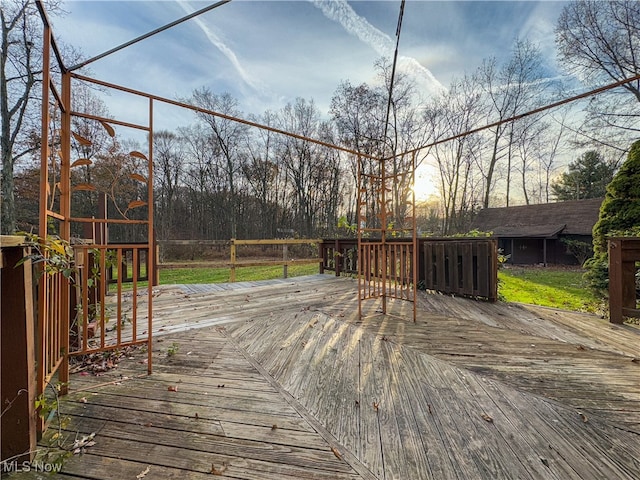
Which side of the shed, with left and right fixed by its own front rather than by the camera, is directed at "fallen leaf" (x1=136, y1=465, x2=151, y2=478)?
front

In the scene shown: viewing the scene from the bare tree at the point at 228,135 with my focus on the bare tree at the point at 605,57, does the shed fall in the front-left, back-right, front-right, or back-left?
front-left

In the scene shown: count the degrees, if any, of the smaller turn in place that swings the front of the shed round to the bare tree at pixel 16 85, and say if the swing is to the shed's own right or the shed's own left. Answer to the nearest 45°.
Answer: approximately 45° to the shed's own right

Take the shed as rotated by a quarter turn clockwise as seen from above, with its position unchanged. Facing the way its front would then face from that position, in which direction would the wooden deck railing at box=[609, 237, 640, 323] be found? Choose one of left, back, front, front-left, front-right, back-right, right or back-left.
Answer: left

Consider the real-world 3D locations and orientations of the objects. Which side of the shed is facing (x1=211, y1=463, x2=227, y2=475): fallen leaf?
front

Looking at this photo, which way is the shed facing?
toward the camera

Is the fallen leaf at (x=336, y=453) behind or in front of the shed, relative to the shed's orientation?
in front

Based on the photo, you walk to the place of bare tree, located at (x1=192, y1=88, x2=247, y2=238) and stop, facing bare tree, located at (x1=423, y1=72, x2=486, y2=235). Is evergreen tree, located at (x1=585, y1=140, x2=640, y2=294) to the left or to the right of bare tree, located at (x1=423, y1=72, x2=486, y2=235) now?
right

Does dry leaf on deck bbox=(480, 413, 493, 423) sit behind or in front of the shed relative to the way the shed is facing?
in front

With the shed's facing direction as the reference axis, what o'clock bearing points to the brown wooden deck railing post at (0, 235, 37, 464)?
The brown wooden deck railing post is roughly at 12 o'clock from the shed.
